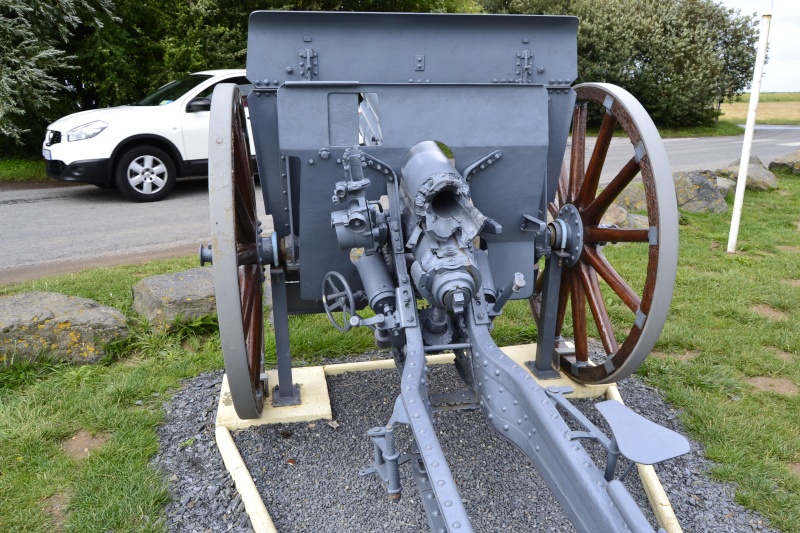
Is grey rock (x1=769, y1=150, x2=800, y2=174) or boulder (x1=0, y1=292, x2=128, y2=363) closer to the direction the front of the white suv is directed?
the boulder

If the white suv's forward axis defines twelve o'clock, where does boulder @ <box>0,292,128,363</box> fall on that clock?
The boulder is roughly at 9 o'clock from the white suv.

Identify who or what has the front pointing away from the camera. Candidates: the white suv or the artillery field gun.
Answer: the artillery field gun

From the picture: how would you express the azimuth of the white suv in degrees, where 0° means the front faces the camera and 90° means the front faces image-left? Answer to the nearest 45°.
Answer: approximately 90°

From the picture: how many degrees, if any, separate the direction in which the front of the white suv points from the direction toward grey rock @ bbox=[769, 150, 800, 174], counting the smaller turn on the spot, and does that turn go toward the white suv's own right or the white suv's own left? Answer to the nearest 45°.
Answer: approximately 180°

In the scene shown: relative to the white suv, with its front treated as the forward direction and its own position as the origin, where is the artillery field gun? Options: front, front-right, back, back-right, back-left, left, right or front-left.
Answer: left

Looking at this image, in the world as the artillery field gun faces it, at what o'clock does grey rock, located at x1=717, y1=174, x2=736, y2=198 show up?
The grey rock is roughly at 1 o'clock from the artillery field gun.

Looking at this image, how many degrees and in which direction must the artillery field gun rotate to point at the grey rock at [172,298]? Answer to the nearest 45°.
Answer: approximately 45° to its left

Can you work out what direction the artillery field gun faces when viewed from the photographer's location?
facing away from the viewer

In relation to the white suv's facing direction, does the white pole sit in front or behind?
behind

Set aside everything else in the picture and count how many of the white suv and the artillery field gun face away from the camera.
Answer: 1

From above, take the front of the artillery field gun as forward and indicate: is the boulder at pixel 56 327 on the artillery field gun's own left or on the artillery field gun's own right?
on the artillery field gun's own left

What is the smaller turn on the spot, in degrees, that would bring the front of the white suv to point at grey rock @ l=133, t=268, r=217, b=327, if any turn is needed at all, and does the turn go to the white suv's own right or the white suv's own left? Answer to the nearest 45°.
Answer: approximately 90° to the white suv's own left

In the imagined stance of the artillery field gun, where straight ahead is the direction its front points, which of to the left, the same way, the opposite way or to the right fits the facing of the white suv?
to the left
